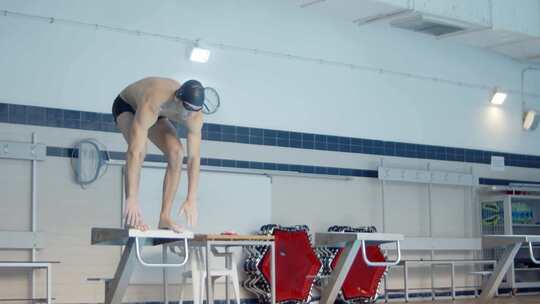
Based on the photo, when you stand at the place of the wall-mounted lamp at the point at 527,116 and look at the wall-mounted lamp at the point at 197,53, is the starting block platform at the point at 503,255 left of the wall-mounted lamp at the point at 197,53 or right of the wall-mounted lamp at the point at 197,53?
left

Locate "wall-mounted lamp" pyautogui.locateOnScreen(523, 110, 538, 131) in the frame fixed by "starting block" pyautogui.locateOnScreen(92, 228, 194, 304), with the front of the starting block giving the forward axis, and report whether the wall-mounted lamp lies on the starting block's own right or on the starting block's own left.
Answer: on the starting block's own left

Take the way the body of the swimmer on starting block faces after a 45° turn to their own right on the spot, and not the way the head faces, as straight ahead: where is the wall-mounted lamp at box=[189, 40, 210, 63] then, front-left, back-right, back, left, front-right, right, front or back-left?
back

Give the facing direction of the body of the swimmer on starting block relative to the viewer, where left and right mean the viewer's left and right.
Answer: facing the viewer and to the right of the viewer

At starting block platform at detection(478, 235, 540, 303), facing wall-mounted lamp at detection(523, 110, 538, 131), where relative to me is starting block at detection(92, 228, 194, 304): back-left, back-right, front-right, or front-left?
back-left
